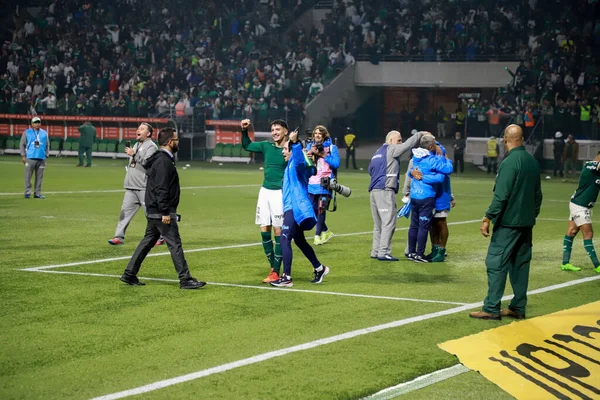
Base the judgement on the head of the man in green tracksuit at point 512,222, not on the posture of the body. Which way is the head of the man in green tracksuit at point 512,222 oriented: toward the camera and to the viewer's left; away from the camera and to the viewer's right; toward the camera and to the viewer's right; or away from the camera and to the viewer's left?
away from the camera and to the viewer's left

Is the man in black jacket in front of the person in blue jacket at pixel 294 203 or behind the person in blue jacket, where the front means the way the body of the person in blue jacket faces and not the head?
in front

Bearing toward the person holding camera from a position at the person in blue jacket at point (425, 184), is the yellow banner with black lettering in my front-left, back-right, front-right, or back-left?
back-left

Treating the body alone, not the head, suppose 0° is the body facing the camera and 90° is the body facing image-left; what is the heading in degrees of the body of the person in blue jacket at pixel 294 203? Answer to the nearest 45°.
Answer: approximately 90°

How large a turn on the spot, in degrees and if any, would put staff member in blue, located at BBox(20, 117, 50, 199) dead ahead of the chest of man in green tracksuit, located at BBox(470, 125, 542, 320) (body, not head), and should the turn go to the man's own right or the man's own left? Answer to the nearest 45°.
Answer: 0° — they already face them

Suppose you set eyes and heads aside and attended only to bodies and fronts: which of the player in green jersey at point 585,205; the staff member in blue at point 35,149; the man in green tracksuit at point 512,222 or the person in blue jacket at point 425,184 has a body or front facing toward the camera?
the staff member in blue
